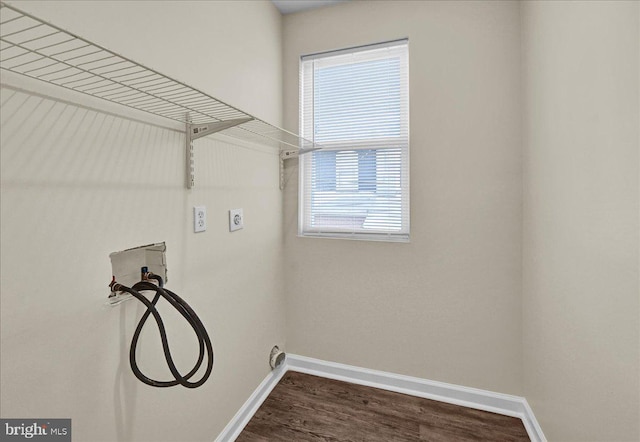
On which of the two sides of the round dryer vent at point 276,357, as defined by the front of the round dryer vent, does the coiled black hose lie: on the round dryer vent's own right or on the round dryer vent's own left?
on the round dryer vent's own right

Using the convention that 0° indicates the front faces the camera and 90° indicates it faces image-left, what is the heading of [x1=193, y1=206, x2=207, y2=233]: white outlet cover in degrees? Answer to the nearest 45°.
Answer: approximately 315°

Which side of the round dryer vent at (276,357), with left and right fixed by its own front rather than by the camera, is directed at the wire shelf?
right

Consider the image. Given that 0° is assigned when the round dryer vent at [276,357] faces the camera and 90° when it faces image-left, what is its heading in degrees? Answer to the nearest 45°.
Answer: approximately 315°
